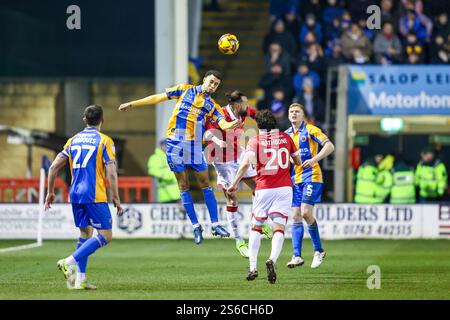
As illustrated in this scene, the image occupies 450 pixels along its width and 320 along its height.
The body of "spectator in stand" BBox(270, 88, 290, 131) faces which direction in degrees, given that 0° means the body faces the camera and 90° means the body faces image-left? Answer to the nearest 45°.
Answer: approximately 0°

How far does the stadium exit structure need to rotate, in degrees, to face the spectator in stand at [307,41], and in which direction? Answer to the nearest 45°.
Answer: approximately 135° to its right

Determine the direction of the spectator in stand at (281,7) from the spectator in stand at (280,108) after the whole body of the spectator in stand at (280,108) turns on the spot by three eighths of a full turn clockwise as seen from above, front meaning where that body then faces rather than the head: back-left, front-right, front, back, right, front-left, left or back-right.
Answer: front-right

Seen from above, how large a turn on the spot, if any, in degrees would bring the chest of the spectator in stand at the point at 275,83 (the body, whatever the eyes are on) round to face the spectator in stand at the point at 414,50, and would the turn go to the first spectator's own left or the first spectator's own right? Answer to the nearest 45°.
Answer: approximately 90° to the first spectator's own left

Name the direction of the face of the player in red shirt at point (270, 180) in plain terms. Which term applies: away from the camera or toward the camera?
away from the camera

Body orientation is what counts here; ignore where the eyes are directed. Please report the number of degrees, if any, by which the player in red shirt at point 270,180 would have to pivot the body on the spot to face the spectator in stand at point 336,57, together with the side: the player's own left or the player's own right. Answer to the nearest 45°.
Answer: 0° — they already face them

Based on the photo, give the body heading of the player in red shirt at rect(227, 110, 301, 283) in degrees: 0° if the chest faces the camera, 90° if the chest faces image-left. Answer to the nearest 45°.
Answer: approximately 180°

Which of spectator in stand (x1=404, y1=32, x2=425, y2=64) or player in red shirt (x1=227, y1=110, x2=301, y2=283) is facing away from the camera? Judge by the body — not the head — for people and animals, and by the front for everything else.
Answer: the player in red shirt

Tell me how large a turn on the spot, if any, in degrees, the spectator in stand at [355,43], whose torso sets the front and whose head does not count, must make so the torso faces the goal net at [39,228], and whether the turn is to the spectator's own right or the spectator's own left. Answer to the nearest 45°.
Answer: approximately 45° to the spectator's own right

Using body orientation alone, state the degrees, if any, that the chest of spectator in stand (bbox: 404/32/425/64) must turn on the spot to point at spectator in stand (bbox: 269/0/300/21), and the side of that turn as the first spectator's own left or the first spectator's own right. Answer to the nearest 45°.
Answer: approximately 135° to the first spectator's own right
